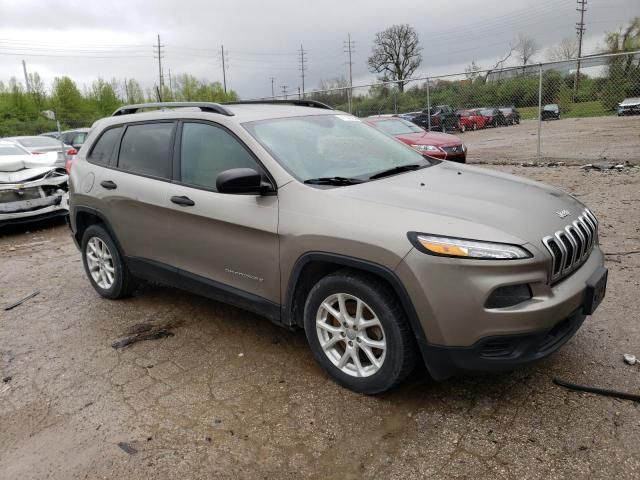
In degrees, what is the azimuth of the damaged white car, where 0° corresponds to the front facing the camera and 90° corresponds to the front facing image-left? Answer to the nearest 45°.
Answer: approximately 315°

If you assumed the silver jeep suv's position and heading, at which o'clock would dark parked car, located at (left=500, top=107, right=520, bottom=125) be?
The dark parked car is roughly at 8 o'clock from the silver jeep suv.

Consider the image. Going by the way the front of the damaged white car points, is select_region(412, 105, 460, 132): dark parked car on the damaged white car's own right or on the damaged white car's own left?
on the damaged white car's own left

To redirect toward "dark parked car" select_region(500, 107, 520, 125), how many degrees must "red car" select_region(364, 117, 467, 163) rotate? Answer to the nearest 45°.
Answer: approximately 135° to its left

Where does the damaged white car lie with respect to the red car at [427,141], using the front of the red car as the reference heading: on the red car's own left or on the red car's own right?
on the red car's own right

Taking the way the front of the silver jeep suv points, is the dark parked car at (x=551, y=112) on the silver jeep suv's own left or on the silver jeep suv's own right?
on the silver jeep suv's own left
